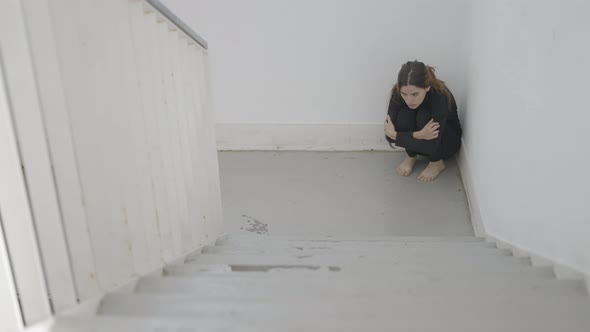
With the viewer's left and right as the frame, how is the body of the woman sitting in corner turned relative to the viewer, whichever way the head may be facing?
facing the viewer and to the left of the viewer
